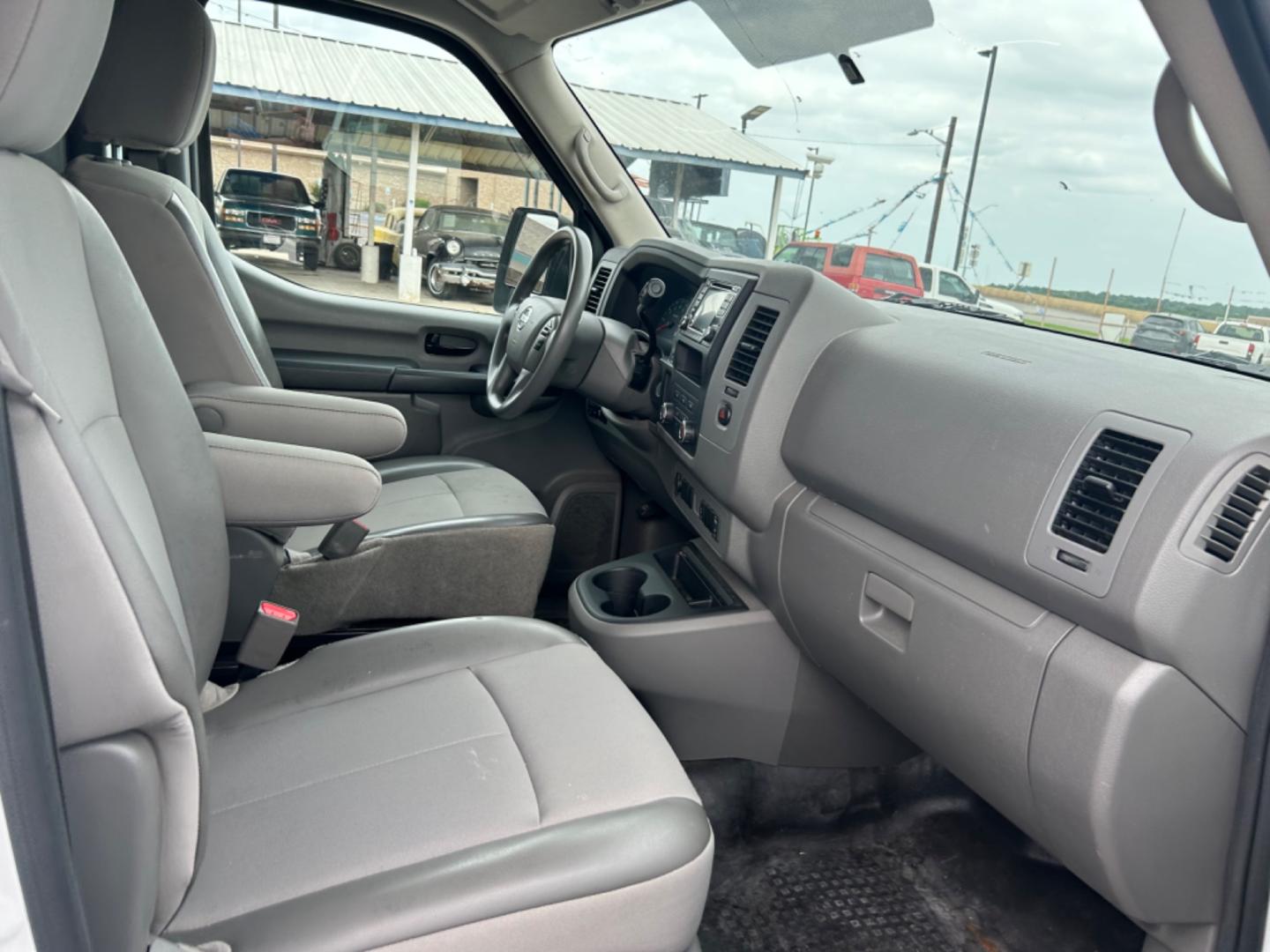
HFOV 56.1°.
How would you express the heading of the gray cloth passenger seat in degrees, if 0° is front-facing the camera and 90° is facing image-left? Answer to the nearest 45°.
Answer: approximately 270°

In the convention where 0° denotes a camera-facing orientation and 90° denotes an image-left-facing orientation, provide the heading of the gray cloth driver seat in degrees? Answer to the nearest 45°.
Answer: approximately 270°

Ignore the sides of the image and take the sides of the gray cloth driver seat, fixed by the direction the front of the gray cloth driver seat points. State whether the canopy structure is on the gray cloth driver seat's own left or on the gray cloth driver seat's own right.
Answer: on the gray cloth driver seat's own left

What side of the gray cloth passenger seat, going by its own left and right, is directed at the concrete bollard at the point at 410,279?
left

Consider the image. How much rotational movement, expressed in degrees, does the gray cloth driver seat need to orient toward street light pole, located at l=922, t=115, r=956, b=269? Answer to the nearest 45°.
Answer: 0° — it already faces it

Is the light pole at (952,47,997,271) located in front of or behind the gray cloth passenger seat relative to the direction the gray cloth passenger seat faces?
in front

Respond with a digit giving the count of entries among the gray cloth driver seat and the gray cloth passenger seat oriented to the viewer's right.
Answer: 2

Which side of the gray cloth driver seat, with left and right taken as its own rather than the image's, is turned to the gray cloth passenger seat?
right

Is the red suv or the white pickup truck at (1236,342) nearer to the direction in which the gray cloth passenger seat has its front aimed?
the white pickup truck

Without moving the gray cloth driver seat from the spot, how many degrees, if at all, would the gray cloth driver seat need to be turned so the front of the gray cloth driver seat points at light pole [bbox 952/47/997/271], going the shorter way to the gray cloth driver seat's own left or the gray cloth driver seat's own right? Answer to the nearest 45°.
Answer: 0° — it already faces it

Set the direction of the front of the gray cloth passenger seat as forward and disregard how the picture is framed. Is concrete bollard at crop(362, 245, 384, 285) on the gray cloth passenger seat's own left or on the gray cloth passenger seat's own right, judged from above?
on the gray cloth passenger seat's own left

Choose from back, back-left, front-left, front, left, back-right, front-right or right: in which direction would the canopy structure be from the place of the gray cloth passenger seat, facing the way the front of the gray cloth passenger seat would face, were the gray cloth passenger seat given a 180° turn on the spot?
right
